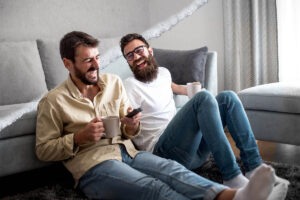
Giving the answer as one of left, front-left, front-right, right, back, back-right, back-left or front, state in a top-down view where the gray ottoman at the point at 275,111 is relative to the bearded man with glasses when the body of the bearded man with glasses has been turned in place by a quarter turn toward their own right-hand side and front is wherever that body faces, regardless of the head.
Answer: back

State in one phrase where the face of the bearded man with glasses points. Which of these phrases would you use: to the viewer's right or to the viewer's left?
to the viewer's left

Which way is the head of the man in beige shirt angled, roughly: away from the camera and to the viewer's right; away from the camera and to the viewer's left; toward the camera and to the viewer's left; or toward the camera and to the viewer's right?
toward the camera and to the viewer's right

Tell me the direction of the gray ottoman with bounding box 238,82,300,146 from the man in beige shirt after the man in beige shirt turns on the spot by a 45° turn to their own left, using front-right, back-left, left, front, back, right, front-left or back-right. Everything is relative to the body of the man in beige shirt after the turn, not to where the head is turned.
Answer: front-left

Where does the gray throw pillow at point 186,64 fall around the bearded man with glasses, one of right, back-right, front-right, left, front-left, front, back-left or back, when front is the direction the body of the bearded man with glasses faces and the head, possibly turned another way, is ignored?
back-left

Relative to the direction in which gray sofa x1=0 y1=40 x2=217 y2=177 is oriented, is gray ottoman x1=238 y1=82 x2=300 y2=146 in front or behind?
in front

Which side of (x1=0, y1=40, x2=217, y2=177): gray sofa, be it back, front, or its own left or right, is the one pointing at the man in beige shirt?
front
